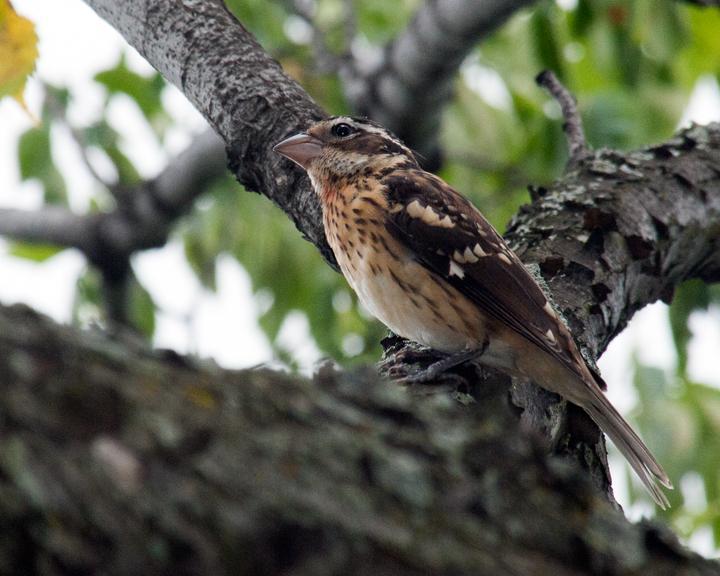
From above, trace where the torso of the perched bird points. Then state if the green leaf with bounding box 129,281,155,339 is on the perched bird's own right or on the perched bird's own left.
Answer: on the perched bird's own right

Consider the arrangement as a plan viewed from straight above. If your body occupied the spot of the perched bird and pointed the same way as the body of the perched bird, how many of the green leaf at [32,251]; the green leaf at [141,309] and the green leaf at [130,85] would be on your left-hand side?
0

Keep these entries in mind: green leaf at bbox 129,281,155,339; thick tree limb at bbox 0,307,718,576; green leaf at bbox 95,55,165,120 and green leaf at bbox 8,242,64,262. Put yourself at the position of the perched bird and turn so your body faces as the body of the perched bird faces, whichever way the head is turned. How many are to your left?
1

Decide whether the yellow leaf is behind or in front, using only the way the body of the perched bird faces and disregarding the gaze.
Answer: in front

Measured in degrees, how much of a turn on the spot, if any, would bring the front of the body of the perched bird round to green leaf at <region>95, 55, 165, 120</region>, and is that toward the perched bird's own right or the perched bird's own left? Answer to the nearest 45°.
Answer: approximately 45° to the perched bird's own right

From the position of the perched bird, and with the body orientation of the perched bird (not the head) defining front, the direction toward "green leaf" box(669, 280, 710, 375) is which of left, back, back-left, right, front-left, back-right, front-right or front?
back-right

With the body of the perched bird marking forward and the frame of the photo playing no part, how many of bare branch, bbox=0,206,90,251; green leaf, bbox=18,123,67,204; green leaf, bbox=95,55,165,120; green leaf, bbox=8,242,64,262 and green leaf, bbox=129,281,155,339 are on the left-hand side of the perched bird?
0

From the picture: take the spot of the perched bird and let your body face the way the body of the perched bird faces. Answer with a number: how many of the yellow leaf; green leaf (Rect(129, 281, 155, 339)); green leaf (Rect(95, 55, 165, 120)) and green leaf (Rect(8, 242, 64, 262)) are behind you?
0

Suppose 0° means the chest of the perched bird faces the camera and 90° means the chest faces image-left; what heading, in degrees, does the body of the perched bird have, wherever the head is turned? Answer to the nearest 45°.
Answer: approximately 90°

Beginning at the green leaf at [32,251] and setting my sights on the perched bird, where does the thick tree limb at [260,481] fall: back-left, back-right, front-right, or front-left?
front-right
